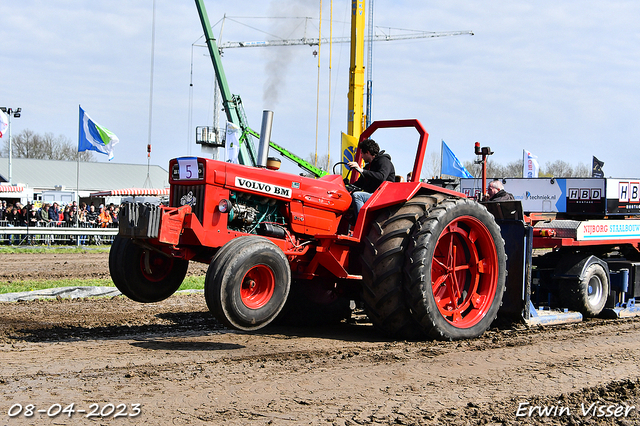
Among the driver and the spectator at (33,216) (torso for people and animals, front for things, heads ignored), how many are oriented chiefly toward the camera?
1

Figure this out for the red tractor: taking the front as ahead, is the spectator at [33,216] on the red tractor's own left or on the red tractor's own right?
on the red tractor's own right

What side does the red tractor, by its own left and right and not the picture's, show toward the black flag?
back

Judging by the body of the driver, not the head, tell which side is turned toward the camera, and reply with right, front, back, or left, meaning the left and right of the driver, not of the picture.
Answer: left

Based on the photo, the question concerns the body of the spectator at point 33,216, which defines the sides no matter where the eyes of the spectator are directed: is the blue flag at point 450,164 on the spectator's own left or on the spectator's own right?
on the spectator's own left

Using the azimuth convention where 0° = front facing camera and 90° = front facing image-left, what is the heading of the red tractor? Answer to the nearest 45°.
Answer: approximately 45°

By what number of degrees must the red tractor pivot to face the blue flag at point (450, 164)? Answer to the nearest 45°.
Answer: approximately 135° to its right

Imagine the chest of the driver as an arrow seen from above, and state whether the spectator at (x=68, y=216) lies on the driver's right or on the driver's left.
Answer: on the driver's right

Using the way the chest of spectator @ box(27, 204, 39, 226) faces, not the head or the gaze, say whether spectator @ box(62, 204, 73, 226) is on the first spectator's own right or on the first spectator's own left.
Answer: on the first spectator's own left

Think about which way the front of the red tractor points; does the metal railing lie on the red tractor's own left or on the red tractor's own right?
on the red tractor's own right

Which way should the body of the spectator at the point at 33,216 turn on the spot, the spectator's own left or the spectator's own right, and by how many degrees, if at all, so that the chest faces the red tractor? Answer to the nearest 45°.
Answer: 0° — they already face it

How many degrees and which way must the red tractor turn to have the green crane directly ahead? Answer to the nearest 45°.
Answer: approximately 135° to its right

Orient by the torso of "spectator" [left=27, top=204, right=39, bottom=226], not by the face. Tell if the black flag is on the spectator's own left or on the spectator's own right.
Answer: on the spectator's own left
